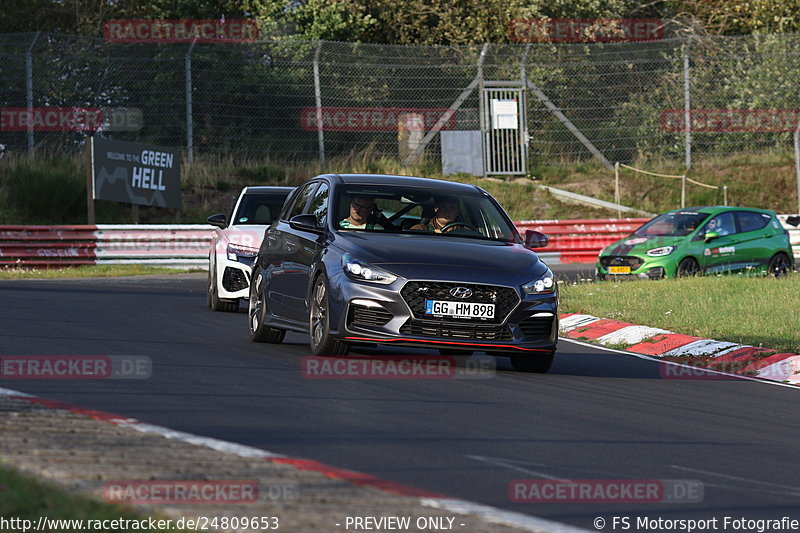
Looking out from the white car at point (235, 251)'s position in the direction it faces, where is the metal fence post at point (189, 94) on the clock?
The metal fence post is roughly at 6 o'clock from the white car.

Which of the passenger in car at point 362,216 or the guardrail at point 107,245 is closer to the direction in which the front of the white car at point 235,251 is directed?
the passenger in car

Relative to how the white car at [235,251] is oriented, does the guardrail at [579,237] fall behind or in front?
behind

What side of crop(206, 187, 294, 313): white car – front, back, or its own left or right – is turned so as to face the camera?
front

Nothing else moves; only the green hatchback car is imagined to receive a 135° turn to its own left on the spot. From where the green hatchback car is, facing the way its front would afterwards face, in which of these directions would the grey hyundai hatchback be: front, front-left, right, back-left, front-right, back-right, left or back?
right

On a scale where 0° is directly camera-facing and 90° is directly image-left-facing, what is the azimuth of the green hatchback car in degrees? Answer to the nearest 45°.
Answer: approximately 45°

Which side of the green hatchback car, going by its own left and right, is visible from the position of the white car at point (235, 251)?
front

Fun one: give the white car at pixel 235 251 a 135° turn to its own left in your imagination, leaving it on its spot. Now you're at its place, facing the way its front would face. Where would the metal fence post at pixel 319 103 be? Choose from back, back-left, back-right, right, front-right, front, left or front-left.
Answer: front-left

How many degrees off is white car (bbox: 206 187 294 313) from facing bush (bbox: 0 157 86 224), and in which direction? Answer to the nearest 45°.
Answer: approximately 180°

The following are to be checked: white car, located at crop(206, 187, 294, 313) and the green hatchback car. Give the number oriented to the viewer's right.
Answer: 0

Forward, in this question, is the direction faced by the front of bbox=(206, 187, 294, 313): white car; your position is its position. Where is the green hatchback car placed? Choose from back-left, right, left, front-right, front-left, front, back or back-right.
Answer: back-left

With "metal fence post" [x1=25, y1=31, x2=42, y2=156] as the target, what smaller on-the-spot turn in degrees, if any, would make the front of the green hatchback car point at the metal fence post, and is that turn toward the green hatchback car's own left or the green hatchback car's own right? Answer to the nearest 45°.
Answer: approximately 45° to the green hatchback car's own right

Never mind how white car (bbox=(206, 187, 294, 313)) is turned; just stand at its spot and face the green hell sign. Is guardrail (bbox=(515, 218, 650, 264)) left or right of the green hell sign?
right

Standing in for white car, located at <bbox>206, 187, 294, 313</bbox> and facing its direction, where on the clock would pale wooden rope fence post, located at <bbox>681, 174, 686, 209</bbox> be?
The pale wooden rope fence post is roughly at 7 o'clock from the white car.

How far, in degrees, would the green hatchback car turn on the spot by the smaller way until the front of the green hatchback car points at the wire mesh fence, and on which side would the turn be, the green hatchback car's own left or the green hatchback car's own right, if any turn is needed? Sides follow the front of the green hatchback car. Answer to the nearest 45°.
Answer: approximately 90° to the green hatchback car's own right
